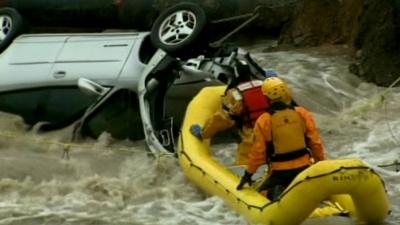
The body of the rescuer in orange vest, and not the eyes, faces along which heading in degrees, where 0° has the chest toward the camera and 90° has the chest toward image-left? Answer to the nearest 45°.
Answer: approximately 180°
